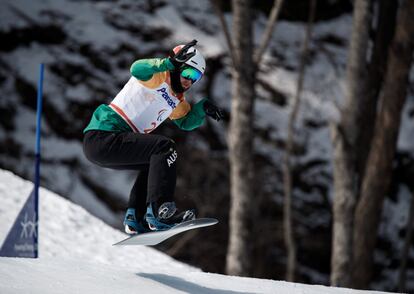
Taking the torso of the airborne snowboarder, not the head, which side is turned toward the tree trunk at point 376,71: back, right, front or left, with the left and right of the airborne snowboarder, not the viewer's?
left

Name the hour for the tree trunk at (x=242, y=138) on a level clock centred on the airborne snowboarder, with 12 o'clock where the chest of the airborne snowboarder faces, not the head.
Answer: The tree trunk is roughly at 8 o'clock from the airborne snowboarder.

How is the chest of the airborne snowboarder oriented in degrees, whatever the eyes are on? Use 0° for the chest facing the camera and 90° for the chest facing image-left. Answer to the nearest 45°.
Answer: approximately 315°

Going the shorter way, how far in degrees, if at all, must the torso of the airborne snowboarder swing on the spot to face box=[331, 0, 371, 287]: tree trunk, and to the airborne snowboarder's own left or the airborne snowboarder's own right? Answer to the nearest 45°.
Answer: approximately 90° to the airborne snowboarder's own left

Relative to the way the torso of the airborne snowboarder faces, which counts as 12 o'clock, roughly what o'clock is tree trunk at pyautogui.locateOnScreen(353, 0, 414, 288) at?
The tree trunk is roughly at 9 o'clock from the airborne snowboarder.
